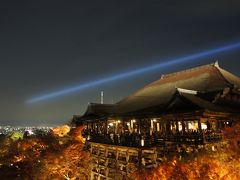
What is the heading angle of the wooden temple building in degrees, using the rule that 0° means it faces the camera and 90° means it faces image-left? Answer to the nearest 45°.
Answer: approximately 45°
